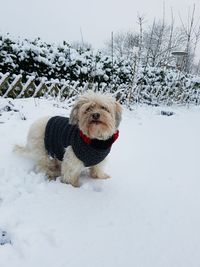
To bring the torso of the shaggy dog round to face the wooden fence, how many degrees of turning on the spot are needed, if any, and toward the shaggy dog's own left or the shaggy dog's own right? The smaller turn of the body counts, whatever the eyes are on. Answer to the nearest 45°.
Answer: approximately 135° to the shaggy dog's own left

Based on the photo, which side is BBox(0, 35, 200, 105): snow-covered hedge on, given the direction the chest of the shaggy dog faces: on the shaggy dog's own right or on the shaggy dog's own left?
on the shaggy dog's own left

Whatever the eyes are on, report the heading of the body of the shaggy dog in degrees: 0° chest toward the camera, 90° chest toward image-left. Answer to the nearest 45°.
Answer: approximately 315°
